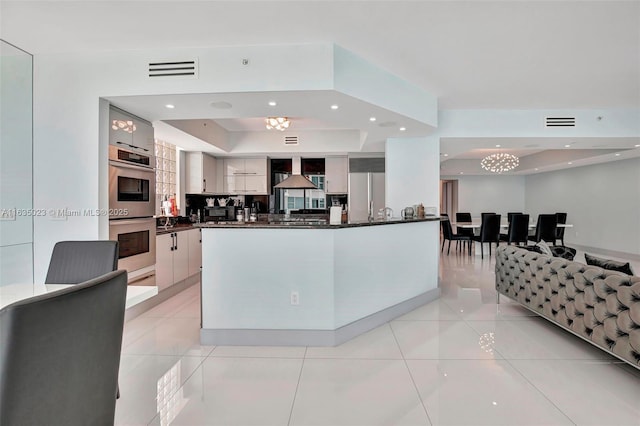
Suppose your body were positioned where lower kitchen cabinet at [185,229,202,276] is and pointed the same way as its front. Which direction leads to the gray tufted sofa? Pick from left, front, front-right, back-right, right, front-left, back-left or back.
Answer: front

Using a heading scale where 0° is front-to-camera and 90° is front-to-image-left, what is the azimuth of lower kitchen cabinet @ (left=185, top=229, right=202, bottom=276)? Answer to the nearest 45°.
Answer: approximately 315°

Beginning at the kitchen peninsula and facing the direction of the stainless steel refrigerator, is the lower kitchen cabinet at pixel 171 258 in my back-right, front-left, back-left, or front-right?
front-left

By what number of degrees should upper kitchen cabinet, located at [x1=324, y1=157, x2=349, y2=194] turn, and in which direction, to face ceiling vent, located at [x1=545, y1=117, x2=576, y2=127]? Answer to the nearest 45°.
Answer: approximately 45° to its left

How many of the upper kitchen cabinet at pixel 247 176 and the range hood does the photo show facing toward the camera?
2

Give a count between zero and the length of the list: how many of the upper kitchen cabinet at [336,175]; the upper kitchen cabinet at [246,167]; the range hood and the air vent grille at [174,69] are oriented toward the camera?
4

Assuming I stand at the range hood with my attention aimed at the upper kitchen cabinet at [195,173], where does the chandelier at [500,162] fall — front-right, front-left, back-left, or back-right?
back-right

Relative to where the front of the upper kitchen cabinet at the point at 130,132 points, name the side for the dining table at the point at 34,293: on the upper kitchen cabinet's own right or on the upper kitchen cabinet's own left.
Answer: on the upper kitchen cabinet's own right

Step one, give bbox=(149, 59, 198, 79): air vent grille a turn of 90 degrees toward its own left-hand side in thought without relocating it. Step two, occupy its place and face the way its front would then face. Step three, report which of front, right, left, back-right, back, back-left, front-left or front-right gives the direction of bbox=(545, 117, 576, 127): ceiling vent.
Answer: front

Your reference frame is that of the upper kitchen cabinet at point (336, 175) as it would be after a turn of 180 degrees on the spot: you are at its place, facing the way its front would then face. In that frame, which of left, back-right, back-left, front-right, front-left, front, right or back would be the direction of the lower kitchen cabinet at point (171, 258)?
back-left

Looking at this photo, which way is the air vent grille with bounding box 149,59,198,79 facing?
toward the camera

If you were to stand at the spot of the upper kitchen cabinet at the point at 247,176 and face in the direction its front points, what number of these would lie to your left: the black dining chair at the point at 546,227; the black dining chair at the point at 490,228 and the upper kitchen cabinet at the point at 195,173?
2

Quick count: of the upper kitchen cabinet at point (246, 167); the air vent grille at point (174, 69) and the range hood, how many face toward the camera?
3

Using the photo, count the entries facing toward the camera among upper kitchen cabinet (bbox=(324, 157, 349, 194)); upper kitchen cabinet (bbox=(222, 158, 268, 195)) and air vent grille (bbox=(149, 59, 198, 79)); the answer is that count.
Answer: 3

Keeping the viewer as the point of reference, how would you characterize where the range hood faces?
facing the viewer

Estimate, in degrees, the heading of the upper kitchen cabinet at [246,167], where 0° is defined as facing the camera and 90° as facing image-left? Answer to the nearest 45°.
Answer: approximately 0°

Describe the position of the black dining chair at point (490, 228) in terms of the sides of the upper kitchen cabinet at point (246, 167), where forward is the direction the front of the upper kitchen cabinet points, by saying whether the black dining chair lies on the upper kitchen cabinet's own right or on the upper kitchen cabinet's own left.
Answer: on the upper kitchen cabinet's own left

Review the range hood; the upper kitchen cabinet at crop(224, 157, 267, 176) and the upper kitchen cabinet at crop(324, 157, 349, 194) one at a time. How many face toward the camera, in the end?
3

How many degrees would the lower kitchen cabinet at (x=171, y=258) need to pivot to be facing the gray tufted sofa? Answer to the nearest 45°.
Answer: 0° — it already faces it

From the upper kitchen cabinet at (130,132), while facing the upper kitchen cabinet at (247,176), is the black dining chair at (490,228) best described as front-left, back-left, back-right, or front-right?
front-right

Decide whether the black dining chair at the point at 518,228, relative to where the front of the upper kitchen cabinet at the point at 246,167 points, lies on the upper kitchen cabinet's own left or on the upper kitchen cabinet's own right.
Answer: on the upper kitchen cabinet's own left
